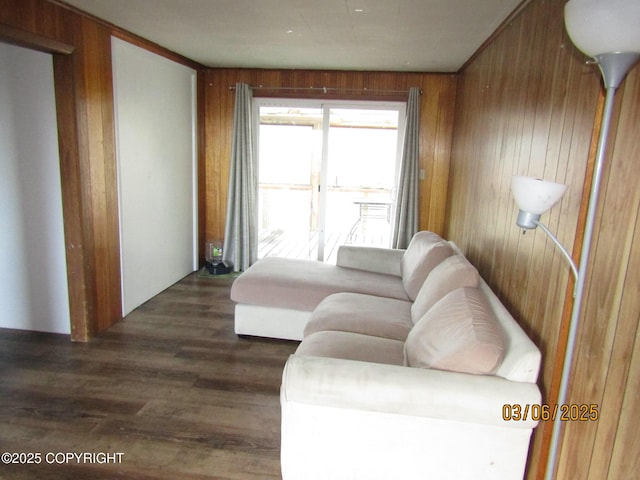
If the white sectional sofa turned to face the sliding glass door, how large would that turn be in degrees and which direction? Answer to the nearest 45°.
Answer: approximately 90° to its right

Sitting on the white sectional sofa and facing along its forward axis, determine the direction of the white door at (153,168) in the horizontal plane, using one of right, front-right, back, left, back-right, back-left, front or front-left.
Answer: front-right

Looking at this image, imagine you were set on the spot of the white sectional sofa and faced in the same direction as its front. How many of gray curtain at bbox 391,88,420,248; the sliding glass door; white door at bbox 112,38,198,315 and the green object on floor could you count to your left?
0

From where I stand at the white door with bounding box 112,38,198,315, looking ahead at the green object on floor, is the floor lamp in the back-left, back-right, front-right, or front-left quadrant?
back-right

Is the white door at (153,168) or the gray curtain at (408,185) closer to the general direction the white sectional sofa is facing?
the white door

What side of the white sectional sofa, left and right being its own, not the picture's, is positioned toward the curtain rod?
right

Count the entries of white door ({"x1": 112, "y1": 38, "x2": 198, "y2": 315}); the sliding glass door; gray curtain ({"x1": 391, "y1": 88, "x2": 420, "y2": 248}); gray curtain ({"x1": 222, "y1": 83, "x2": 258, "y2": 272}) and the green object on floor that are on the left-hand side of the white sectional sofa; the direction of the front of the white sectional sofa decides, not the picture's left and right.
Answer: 0

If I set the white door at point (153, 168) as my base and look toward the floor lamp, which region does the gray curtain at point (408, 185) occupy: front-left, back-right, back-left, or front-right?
front-left

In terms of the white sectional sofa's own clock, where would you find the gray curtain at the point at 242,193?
The gray curtain is roughly at 2 o'clock from the white sectional sofa.

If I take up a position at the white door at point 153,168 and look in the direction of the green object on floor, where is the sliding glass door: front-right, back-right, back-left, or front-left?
front-right

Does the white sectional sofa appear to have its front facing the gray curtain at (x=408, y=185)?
no

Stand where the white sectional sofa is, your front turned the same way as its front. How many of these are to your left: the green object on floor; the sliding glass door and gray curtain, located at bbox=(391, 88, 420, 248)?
0

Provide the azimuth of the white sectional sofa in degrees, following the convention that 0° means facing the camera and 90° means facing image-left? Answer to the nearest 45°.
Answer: approximately 90°

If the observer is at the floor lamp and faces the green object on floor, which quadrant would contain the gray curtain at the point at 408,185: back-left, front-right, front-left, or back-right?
front-right

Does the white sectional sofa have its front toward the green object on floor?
no

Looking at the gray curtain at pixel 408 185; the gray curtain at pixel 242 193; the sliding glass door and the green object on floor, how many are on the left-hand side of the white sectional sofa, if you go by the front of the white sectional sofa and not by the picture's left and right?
0
